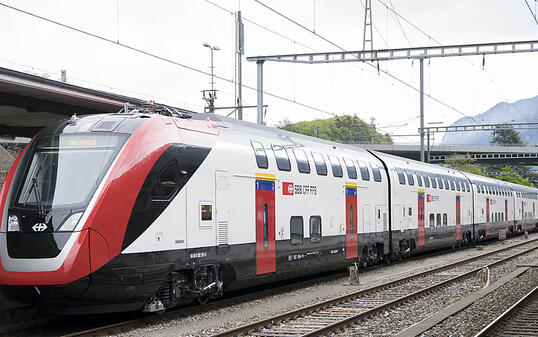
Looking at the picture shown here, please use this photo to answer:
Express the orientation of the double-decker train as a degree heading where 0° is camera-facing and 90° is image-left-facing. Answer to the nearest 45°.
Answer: approximately 45°

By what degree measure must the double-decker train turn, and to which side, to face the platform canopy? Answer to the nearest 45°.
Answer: approximately 90° to its right
